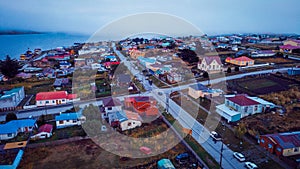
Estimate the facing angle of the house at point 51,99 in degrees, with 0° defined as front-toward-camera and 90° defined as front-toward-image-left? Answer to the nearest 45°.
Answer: approximately 0°

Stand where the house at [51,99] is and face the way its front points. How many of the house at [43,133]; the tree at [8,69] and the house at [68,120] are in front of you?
2

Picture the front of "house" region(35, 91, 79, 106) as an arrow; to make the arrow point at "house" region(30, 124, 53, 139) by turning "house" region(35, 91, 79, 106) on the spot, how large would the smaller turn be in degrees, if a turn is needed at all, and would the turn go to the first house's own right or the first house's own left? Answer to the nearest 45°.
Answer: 0° — it already faces it

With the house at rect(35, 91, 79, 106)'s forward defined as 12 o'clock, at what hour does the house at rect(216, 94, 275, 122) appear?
the house at rect(216, 94, 275, 122) is roughly at 10 o'clock from the house at rect(35, 91, 79, 106).

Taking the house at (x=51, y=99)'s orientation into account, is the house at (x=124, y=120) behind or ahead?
ahead

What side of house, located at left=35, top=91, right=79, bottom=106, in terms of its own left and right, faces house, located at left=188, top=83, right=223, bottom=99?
left

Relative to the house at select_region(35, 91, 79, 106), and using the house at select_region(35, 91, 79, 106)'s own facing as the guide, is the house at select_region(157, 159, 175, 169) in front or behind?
in front

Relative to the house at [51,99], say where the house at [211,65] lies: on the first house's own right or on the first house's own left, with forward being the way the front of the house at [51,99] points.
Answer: on the first house's own left

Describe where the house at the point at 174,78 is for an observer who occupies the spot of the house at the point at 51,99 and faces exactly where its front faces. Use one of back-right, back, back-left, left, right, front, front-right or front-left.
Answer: left

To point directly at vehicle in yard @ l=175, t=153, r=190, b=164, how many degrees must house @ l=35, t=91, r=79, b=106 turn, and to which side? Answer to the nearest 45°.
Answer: approximately 45° to its left
